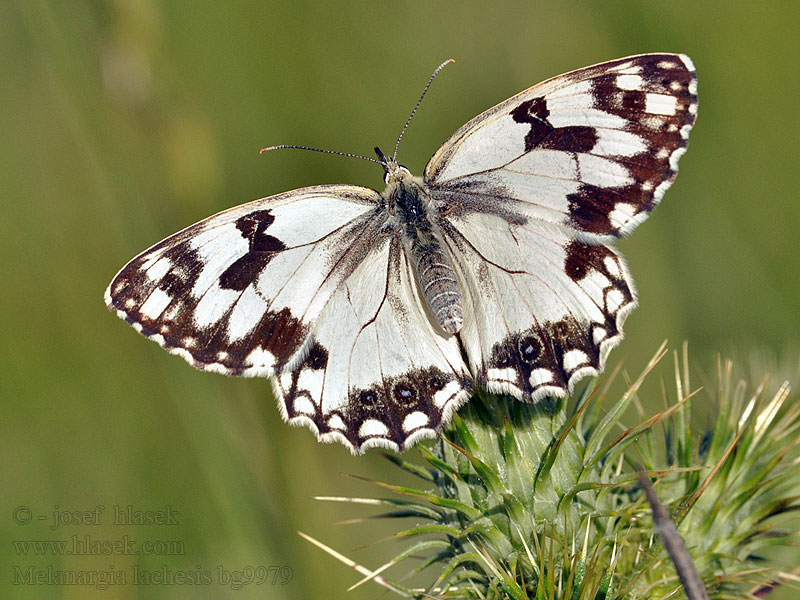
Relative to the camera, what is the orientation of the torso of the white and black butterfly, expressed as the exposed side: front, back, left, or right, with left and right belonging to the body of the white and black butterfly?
back
